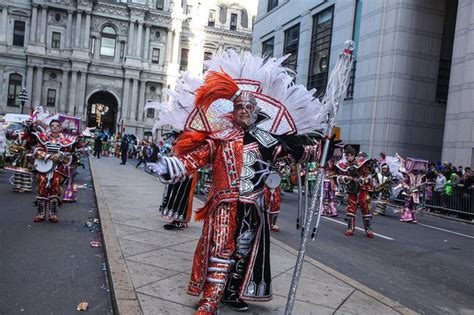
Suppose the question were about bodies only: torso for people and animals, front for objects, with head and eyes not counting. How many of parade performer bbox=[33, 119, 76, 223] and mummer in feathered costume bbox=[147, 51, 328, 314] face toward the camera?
2

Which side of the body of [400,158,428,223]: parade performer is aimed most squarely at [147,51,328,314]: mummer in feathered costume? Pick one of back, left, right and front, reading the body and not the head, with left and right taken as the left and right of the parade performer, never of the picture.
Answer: front

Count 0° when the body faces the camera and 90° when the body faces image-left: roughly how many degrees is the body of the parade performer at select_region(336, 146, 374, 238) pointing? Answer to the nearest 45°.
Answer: approximately 0°

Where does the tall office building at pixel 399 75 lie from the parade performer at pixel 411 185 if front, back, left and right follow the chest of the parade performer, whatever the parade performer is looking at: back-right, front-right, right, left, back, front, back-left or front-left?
back

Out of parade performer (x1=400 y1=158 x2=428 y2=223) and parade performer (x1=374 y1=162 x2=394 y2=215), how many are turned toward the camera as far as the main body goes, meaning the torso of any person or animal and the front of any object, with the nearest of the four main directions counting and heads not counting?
2

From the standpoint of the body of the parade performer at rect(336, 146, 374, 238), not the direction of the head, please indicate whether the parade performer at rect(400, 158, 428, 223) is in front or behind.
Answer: behind
